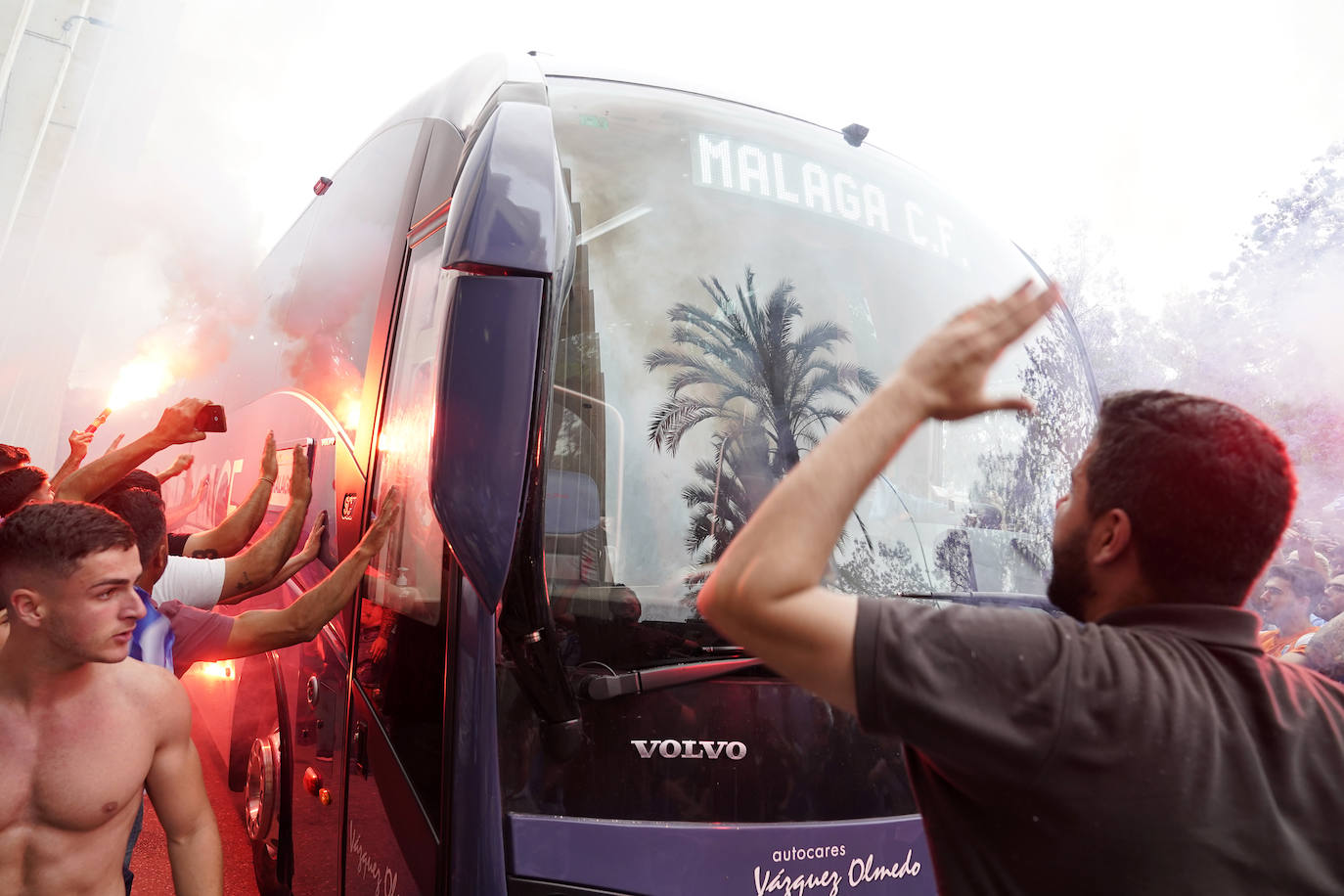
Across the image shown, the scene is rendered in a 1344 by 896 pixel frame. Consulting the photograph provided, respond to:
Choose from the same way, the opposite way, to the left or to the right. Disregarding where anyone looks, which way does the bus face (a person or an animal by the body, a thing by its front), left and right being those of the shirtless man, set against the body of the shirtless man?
the same way

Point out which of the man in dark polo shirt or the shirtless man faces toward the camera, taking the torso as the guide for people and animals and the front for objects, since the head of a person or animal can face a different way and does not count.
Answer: the shirtless man

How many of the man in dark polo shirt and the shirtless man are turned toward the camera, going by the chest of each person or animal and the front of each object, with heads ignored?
1

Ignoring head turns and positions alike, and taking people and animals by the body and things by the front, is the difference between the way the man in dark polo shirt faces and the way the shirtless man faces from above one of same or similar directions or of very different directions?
very different directions

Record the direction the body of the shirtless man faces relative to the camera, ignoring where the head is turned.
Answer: toward the camera

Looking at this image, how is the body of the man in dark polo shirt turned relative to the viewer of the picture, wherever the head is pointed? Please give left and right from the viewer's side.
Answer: facing away from the viewer and to the left of the viewer

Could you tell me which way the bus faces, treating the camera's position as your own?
facing the viewer and to the right of the viewer

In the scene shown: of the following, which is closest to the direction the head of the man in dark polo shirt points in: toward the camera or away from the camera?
away from the camera

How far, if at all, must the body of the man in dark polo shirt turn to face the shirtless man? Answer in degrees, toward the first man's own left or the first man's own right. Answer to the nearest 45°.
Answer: approximately 45° to the first man's own left

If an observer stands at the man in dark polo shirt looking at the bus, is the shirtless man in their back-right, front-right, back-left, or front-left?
front-left

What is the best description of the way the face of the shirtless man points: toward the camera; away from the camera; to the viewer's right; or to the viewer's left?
to the viewer's right

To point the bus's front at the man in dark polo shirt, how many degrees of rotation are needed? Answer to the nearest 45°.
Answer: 0° — it already faces them
